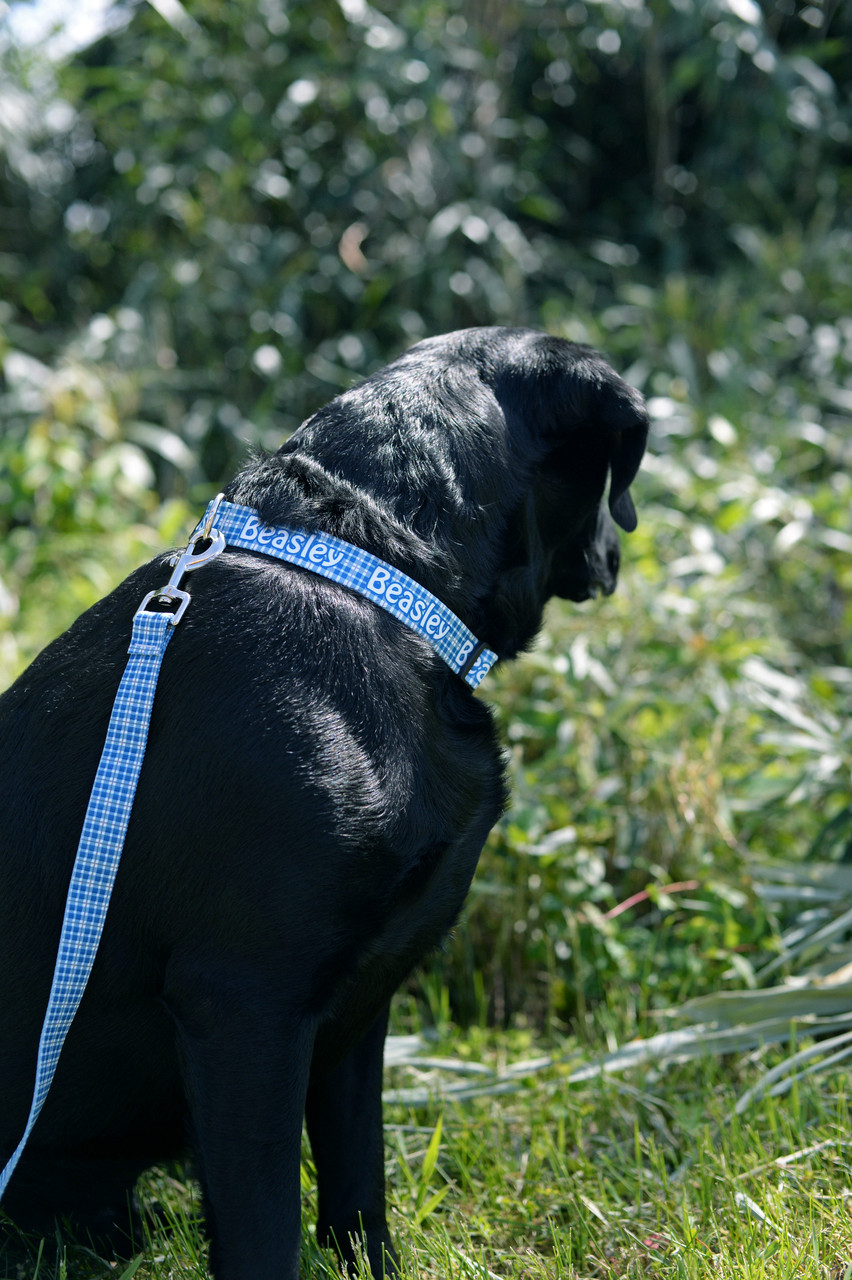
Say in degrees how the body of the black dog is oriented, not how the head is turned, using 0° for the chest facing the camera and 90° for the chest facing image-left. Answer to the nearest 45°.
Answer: approximately 270°
